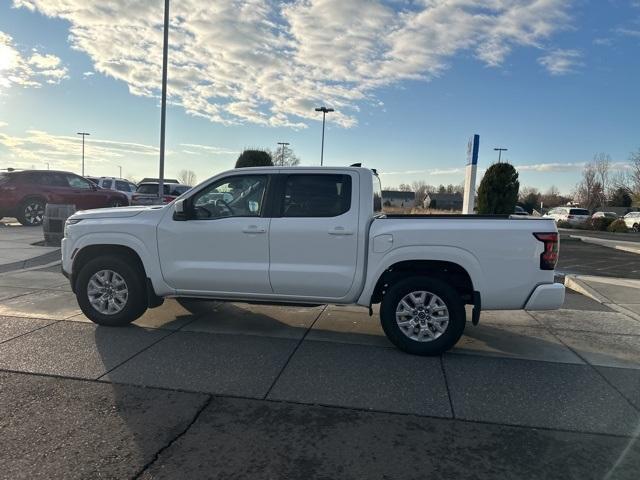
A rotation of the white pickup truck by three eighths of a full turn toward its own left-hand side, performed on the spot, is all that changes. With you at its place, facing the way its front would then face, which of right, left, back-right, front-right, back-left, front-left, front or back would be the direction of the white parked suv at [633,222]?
left

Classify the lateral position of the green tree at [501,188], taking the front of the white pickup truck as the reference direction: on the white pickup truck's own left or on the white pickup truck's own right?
on the white pickup truck's own right

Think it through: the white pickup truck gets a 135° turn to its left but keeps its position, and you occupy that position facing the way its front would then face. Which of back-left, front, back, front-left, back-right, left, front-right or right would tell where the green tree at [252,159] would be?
back-left

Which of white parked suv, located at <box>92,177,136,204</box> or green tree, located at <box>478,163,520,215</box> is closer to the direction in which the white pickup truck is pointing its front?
the white parked suv

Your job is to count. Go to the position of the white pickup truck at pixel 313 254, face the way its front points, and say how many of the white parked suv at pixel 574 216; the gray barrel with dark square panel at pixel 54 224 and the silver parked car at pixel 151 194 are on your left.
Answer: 0

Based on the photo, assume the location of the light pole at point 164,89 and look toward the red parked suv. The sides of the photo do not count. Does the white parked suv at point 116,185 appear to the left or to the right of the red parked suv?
right

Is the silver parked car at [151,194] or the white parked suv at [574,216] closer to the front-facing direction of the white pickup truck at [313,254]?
the silver parked car

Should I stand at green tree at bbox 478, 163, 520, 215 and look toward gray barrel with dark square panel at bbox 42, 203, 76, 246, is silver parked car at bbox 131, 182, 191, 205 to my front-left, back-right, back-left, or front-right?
front-right

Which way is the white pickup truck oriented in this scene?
to the viewer's left

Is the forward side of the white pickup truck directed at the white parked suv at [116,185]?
no

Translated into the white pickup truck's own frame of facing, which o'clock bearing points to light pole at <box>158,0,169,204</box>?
The light pole is roughly at 2 o'clock from the white pickup truck.
